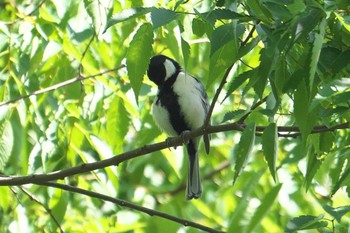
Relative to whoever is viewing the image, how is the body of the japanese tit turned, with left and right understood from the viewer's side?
facing the viewer and to the left of the viewer

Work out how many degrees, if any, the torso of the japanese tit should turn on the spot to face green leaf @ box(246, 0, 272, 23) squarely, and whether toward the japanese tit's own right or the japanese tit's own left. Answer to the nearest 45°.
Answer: approximately 45° to the japanese tit's own left
